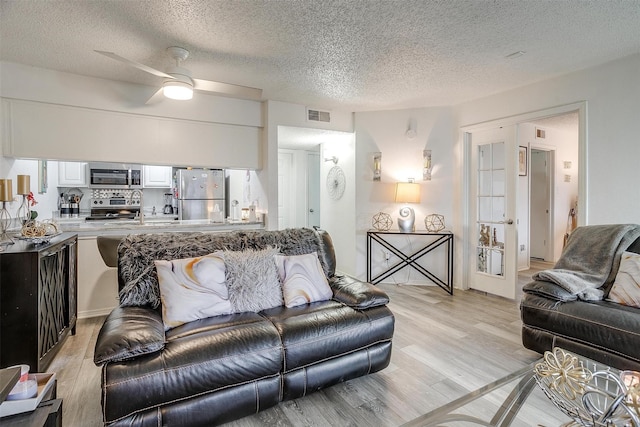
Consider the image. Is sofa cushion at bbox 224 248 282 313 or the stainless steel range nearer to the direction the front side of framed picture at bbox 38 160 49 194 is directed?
the sofa cushion

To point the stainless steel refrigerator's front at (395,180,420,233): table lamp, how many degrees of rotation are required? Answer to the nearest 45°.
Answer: approximately 45° to its left

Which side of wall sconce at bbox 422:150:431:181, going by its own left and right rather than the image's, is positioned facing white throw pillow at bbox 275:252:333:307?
front

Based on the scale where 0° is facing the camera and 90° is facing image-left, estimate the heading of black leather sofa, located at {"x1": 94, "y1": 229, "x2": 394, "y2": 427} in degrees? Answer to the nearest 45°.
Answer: approximately 315°

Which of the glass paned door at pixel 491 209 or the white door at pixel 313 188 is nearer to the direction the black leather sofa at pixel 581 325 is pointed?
the white door

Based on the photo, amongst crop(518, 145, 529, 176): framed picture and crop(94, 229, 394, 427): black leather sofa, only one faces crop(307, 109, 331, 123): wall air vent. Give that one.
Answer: the framed picture

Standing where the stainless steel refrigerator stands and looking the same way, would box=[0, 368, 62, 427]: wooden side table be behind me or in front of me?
in front

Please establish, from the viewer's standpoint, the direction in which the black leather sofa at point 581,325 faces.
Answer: facing the viewer and to the left of the viewer

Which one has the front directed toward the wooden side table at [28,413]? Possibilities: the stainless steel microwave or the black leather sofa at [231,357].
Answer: the stainless steel microwave

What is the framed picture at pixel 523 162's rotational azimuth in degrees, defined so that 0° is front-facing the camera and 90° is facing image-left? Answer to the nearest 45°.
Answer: approximately 45°

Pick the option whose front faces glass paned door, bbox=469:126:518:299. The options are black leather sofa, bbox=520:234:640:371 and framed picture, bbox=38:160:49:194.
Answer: the framed picture
